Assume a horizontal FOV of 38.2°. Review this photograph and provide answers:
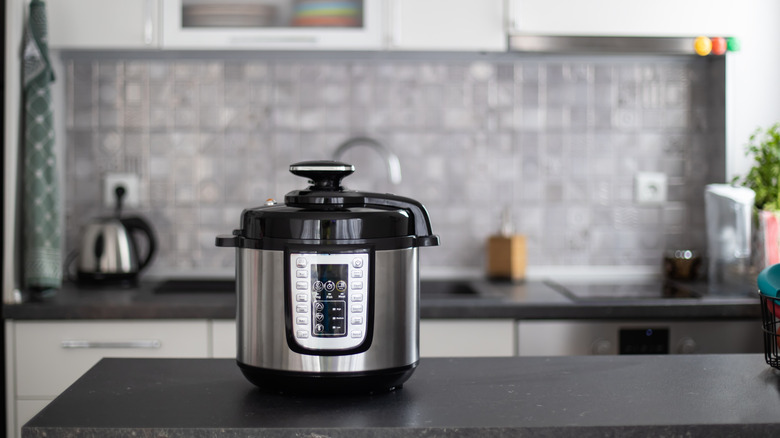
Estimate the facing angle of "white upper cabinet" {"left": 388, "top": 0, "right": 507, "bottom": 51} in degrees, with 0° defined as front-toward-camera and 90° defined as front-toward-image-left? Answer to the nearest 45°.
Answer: approximately 0°

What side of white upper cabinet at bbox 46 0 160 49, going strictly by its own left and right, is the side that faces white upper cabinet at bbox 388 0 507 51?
left

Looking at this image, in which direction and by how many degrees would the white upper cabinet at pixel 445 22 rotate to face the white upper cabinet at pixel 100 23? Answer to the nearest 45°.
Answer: approximately 90° to its right

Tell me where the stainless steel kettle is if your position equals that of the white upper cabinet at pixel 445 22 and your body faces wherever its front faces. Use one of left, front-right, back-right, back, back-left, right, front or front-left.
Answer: right

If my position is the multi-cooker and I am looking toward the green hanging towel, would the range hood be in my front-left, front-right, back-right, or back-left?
front-right

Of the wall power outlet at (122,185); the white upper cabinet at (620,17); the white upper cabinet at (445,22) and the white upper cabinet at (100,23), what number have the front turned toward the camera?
4

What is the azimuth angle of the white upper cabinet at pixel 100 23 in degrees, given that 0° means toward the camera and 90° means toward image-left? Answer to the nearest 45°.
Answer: approximately 0°

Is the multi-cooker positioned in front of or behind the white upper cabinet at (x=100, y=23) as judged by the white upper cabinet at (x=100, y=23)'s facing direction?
in front

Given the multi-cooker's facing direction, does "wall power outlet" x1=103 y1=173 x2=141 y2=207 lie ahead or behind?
behind

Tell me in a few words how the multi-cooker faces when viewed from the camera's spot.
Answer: facing the viewer

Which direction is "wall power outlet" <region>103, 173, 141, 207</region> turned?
toward the camera
